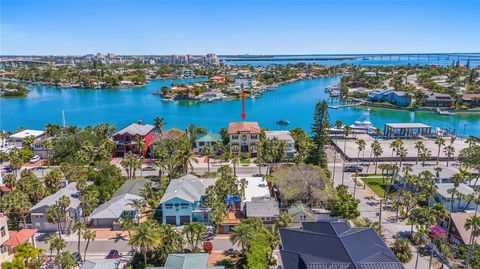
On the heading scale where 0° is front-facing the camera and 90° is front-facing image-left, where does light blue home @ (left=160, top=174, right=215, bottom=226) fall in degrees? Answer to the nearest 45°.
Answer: approximately 0°

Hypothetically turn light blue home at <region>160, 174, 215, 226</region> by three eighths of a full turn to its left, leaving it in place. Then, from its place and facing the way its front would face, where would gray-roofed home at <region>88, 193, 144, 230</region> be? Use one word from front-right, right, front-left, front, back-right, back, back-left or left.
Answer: back-left

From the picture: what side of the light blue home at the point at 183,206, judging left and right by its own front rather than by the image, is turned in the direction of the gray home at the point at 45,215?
right

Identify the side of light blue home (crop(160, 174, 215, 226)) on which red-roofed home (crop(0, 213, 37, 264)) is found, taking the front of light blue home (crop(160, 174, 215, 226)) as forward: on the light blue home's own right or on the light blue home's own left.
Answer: on the light blue home's own right

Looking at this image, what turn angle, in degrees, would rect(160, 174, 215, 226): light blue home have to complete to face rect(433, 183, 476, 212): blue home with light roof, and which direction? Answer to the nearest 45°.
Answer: approximately 90° to its left

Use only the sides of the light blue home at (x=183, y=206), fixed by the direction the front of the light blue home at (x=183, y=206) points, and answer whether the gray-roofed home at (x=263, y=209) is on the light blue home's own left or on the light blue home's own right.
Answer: on the light blue home's own left

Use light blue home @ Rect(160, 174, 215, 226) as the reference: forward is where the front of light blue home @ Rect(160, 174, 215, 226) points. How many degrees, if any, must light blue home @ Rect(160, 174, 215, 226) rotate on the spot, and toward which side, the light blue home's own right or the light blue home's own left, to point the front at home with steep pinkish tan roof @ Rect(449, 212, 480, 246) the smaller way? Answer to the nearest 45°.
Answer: approximately 90° to the light blue home's own left

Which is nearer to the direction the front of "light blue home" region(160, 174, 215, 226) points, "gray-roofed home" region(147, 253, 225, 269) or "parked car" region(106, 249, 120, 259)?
the gray-roofed home

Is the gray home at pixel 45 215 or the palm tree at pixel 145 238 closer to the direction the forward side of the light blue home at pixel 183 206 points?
the palm tree
